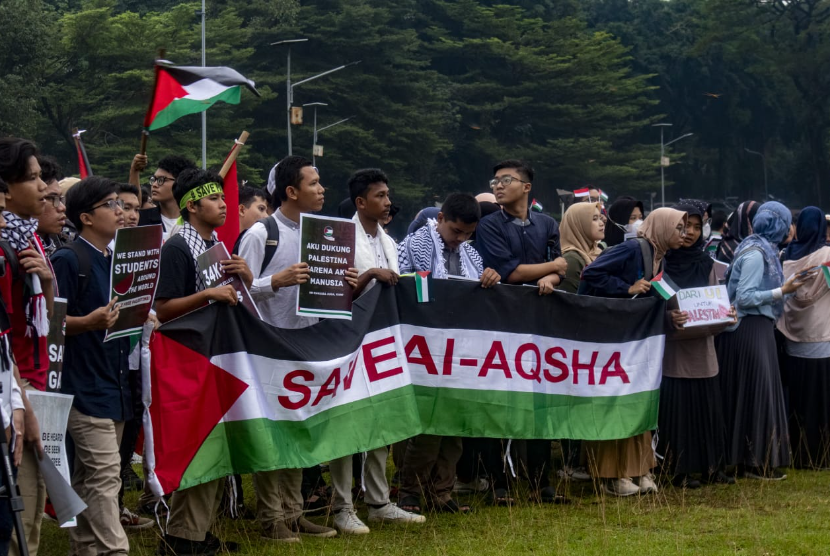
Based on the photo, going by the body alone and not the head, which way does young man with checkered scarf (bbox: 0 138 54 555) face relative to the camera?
to the viewer's right

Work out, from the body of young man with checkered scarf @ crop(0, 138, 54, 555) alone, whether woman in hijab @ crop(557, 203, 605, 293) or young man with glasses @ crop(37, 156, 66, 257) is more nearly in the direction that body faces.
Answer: the woman in hijab

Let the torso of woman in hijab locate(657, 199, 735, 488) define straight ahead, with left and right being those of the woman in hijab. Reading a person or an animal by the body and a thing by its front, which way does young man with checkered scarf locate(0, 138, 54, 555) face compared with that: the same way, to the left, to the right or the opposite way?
to the left

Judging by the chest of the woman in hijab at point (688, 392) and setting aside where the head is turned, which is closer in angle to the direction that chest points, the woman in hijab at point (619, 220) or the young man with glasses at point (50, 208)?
the young man with glasses

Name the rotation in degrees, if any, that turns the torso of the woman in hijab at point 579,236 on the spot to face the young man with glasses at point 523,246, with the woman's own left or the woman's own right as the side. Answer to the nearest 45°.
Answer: approximately 135° to the woman's own right

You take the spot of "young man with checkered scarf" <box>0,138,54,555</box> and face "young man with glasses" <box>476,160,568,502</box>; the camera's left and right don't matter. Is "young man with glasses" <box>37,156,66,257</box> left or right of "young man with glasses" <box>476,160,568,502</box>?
left

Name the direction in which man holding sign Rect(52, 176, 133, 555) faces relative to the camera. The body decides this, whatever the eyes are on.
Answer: to the viewer's right

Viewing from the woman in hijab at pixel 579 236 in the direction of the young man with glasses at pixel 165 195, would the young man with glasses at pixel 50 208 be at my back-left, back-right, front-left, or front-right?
front-left

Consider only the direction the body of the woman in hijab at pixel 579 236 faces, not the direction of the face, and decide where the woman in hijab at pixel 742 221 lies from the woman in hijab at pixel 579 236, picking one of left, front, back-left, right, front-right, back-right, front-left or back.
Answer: front-left

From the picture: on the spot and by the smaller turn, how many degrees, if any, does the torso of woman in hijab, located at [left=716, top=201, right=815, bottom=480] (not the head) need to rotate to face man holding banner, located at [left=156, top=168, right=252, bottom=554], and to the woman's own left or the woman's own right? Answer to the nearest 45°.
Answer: approximately 135° to the woman's own right

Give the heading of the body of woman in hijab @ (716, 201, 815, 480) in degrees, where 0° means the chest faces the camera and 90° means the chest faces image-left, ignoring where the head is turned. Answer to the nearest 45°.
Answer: approximately 270°

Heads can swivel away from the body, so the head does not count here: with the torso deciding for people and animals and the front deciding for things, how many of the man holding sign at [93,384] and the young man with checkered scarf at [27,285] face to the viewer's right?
2
